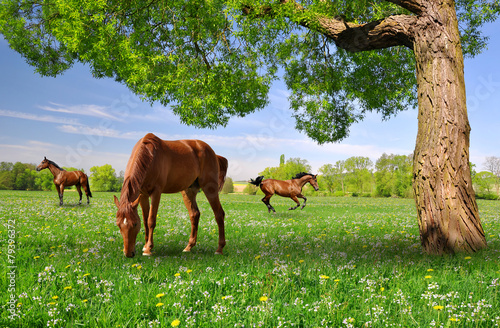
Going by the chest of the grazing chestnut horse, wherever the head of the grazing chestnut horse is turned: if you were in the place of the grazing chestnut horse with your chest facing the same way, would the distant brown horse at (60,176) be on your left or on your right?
on your right

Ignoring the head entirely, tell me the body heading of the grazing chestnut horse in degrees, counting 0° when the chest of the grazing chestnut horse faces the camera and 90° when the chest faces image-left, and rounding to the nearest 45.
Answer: approximately 45°
